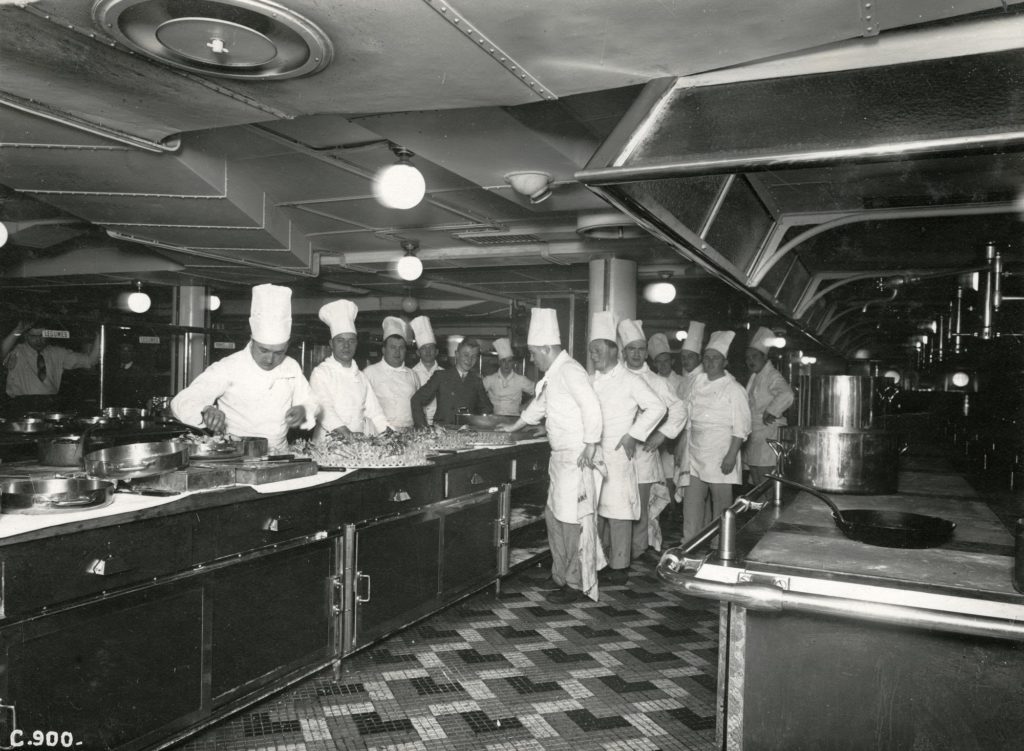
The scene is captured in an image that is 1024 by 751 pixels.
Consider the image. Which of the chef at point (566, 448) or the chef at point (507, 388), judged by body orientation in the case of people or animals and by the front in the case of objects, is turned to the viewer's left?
the chef at point (566, 448)

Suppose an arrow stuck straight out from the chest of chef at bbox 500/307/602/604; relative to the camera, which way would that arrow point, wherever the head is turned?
to the viewer's left

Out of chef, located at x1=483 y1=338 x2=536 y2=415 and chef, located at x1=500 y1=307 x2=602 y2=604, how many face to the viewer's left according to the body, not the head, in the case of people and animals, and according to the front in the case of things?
1

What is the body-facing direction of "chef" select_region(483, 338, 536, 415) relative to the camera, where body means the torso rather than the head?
toward the camera

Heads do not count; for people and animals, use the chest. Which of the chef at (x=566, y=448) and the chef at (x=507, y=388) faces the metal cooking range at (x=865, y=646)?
the chef at (x=507, y=388)

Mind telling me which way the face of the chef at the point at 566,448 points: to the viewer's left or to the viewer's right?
to the viewer's left

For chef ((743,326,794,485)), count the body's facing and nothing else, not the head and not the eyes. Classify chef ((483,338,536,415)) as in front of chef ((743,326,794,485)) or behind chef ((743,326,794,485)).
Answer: in front

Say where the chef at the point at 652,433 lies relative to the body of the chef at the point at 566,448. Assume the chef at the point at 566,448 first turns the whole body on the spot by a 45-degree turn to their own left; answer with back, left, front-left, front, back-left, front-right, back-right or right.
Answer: back

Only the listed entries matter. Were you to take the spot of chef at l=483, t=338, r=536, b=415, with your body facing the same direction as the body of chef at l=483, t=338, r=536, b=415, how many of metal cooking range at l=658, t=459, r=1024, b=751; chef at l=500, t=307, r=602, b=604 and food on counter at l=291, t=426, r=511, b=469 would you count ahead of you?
3

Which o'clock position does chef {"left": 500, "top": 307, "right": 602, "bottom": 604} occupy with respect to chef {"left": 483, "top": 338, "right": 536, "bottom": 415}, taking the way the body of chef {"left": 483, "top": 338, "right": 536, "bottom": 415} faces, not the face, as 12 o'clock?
chef {"left": 500, "top": 307, "right": 602, "bottom": 604} is roughly at 12 o'clock from chef {"left": 483, "top": 338, "right": 536, "bottom": 415}.

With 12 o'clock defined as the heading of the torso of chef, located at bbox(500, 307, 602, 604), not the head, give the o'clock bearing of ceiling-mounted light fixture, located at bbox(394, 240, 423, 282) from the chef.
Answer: The ceiling-mounted light fixture is roughly at 2 o'clock from the chef.

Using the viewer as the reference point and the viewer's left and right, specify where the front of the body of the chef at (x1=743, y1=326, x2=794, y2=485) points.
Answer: facing the viewer and to the left of the viewer

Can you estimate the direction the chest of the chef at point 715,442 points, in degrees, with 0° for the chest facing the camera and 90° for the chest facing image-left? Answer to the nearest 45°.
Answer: approximately 45°
